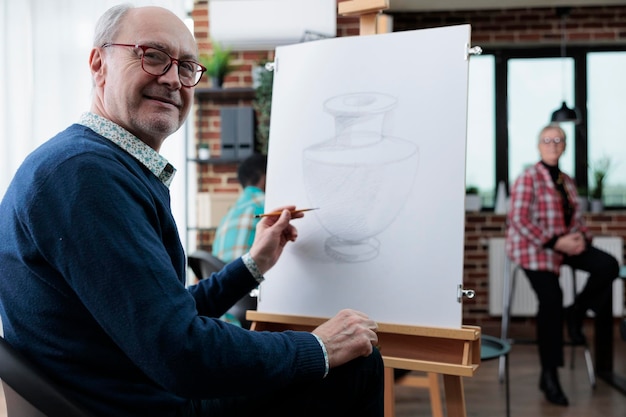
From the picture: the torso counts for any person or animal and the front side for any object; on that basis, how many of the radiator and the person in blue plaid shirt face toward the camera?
1

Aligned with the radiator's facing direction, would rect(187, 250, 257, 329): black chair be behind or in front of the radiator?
in front

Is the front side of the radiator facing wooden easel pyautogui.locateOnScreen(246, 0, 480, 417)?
yes

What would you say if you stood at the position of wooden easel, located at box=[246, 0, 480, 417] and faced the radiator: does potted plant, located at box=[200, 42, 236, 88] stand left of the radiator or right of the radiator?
left

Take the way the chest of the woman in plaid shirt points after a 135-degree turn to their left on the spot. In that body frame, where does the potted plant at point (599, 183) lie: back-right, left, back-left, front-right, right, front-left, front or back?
front

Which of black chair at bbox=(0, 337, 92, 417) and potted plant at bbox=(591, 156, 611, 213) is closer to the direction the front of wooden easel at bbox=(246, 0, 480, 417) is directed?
the black chair

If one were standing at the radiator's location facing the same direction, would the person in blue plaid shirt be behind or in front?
in front

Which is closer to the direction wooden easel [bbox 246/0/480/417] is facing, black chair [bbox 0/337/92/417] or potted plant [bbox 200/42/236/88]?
the black chair
